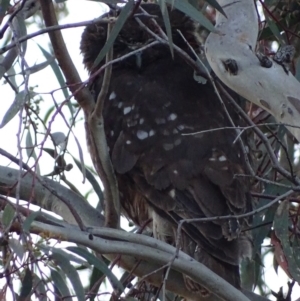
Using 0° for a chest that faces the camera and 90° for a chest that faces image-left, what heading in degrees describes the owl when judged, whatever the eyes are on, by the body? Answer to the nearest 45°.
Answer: approximately 135°

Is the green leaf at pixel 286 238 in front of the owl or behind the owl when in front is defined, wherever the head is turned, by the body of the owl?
behind

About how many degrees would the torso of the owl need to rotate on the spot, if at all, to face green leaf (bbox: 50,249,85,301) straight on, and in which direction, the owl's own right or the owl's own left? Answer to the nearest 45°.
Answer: approximately 135° to the owl's own left
